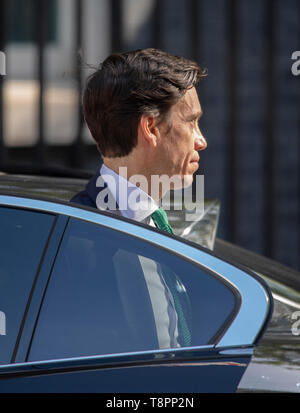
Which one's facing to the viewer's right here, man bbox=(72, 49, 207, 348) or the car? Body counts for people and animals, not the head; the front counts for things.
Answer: the man

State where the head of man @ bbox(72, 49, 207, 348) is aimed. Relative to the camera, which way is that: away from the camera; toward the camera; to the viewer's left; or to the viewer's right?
to the viewer's right

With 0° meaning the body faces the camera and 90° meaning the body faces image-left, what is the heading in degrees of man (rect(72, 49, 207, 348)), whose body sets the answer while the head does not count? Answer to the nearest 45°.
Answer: approximately 270°

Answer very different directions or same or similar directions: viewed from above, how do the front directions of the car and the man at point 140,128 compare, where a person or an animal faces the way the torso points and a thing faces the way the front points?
very different directions

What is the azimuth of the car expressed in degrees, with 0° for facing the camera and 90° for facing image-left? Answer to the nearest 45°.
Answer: approximately 90°

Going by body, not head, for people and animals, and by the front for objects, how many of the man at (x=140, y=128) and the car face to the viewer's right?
1
